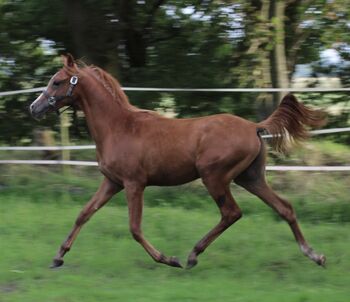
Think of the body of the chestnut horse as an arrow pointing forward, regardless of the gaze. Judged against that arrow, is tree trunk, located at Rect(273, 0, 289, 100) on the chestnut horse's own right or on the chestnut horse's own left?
on the chestnut horse's own right

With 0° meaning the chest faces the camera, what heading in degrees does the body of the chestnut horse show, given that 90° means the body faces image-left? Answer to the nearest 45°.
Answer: approximately 90°
